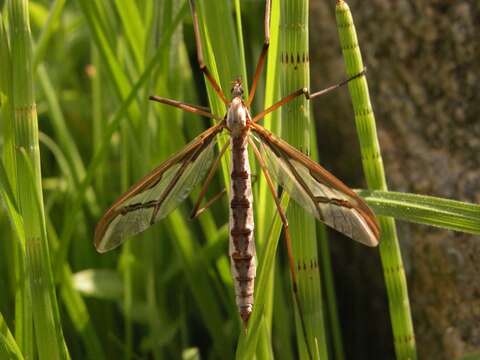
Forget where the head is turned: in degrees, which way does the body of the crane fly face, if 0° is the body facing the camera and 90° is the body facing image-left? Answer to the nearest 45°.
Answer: approximately 180°
